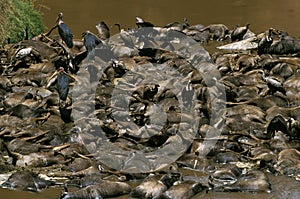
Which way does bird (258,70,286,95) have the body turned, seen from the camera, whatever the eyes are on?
to the viewer's left

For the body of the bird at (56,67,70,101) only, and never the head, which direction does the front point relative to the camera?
away from the camera
